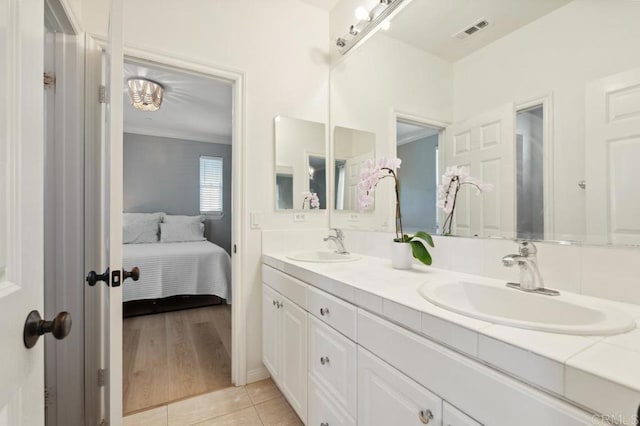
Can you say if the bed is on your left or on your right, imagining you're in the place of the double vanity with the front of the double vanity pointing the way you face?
on your right

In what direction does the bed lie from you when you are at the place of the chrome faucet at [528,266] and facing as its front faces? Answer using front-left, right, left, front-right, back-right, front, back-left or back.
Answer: front-right

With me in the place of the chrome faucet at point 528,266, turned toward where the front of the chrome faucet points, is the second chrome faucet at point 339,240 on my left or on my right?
on my right

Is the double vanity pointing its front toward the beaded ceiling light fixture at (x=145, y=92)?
no

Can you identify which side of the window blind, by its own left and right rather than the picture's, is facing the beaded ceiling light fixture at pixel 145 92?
front

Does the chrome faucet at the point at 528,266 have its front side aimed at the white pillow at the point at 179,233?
no

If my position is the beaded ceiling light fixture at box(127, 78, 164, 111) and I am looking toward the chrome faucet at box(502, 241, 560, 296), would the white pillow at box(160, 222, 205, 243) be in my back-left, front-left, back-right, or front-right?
back-left

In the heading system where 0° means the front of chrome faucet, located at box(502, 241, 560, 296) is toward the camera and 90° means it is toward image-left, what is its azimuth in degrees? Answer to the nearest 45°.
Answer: approximately 45°

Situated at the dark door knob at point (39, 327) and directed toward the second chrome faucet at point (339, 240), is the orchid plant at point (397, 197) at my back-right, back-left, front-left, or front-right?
front-right

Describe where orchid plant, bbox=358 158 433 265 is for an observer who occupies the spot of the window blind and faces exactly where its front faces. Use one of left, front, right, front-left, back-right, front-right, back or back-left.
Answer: front

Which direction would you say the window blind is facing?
toward the camera

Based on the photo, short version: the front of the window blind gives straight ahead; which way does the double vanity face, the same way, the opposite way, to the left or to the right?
to the right

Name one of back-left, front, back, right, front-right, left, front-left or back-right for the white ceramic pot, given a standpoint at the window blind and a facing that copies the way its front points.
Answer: front

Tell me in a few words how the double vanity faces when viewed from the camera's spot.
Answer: facing the viewer and to the left of the viewer
